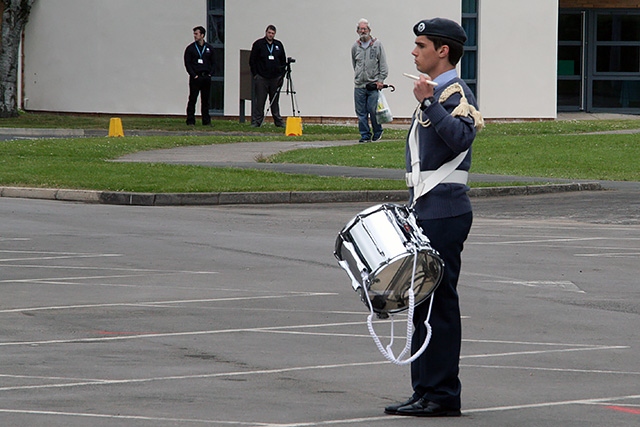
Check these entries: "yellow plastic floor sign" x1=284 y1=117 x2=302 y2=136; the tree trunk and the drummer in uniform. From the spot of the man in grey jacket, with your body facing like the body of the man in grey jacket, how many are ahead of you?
1

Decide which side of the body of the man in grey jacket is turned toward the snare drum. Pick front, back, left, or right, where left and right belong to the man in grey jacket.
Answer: front

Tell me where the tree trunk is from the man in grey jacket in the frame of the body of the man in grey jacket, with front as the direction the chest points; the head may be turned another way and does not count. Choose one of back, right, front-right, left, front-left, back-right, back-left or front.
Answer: back-right

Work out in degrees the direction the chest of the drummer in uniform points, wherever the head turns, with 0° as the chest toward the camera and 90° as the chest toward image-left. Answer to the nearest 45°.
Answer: approximately 90°

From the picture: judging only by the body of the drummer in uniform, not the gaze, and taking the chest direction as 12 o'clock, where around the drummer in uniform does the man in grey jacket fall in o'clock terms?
The man in grey jacket is roughly at 3 o'clock from the drummer in uniform.

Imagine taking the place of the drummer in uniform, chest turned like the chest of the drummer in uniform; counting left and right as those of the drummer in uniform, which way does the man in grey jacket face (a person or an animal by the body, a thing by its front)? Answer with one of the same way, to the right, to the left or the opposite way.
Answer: to the left

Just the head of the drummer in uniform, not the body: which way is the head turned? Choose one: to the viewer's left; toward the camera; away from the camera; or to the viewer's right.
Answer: to the viewer's left

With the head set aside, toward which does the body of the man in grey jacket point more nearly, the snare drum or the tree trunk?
the snare drum

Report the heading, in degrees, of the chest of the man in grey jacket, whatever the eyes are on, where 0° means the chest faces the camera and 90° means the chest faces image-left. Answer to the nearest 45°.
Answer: approximately 0°

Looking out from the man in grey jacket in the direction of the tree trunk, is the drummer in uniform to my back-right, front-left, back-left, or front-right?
back-left

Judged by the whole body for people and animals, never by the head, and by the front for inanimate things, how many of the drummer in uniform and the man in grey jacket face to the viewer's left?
1

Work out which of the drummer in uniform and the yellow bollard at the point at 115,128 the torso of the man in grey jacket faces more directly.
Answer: the drummer in uniform

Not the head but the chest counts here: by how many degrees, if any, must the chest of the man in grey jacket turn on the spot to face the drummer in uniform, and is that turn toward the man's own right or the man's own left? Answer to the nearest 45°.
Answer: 0° — they already face them

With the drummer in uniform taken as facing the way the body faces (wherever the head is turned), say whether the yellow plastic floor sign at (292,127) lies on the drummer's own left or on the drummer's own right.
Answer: on the drummer's own right
